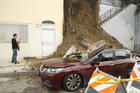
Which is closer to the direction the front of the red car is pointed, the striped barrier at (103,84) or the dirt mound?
the striped barrier

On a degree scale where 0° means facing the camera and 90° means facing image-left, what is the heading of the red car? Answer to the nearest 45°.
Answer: approximately 45°

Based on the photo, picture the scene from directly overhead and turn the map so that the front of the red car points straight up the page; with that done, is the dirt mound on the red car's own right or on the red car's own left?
on the red car's own right

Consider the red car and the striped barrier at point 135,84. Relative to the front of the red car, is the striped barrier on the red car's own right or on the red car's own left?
on the red car's own left

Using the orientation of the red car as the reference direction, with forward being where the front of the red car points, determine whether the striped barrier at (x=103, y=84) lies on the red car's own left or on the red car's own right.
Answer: on the red car's own left
